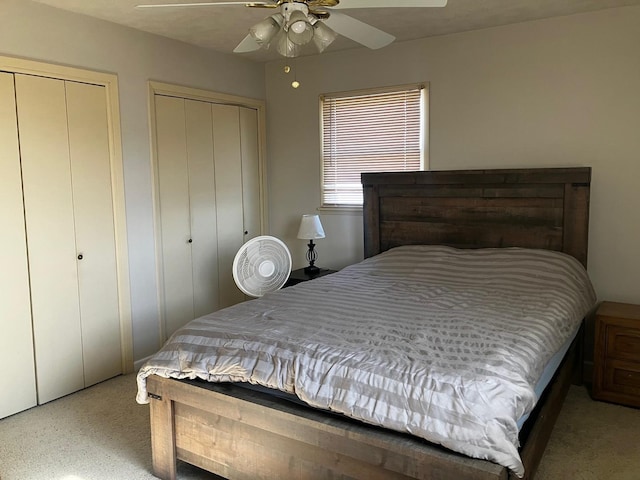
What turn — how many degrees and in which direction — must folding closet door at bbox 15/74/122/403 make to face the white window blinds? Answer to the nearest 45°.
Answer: approximately 45° to its left

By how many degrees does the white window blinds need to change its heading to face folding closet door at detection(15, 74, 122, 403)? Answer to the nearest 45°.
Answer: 0° — it already faces it

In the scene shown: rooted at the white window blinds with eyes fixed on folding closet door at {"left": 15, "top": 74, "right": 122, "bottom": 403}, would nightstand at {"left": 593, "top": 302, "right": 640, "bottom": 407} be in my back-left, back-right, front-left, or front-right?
back-left

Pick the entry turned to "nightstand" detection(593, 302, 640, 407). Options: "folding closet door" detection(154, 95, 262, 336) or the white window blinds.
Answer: the folding closet door

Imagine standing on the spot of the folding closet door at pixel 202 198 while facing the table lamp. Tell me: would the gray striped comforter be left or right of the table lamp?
right

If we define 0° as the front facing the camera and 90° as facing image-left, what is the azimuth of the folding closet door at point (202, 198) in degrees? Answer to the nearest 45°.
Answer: approximately 315°

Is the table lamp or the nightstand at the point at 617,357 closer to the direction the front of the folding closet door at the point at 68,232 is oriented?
the nightstand

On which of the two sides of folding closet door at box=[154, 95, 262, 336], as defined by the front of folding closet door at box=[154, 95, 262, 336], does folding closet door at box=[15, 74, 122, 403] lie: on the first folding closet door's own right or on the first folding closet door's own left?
on the first folding closet door's own right

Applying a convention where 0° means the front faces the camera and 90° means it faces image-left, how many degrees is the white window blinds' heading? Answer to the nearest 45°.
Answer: approximately 45°

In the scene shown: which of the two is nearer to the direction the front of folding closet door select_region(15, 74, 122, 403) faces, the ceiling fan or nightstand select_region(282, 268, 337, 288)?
the ceiling fan

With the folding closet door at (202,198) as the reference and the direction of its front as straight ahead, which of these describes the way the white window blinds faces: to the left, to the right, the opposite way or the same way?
to the right

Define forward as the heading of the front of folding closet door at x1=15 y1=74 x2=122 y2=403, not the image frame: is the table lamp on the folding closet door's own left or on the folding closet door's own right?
on the folding closet door's own left

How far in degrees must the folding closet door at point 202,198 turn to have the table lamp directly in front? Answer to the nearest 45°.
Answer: approximately 45° to its left
